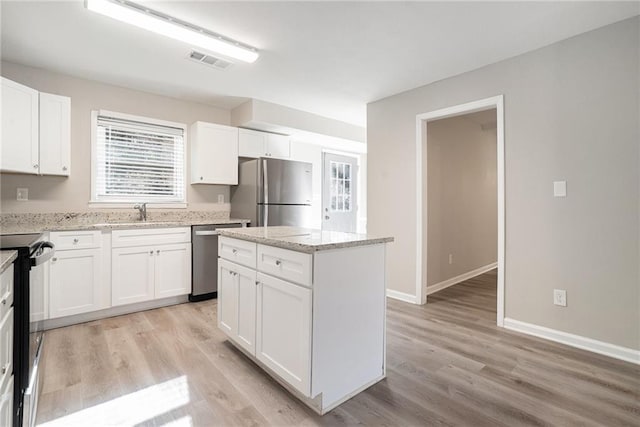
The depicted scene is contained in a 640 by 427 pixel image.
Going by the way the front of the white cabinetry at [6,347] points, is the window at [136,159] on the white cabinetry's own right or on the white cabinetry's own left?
on the white cabinetry's own left

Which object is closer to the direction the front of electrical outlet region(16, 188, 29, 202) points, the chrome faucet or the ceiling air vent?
the ceiling air vent

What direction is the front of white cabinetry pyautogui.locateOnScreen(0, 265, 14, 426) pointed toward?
to the viewer's right

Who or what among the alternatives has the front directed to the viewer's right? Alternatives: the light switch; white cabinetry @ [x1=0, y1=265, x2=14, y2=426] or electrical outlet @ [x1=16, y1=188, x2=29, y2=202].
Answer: the white cabinetry

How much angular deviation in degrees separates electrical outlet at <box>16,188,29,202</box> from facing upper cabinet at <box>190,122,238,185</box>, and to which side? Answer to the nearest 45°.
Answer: approximately 90° to its left

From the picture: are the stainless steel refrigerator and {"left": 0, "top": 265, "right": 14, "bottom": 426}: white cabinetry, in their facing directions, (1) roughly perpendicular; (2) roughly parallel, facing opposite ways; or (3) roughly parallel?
roughly perpendicular

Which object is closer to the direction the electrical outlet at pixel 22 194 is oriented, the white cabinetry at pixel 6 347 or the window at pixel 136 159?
the white cabinetry

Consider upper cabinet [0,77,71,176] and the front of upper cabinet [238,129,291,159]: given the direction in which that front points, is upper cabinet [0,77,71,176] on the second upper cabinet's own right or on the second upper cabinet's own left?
on the second upper cabinet's own right

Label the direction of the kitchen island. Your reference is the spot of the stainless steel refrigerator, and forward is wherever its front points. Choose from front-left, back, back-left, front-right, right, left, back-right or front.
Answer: front-right

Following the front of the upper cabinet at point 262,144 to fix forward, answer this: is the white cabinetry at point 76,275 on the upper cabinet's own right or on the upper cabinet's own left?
on the upper cabinet's own right

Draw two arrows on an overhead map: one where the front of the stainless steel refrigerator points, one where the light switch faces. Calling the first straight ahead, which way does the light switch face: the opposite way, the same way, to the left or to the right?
to the right

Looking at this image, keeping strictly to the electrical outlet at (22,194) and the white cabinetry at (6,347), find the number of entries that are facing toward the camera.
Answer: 1
